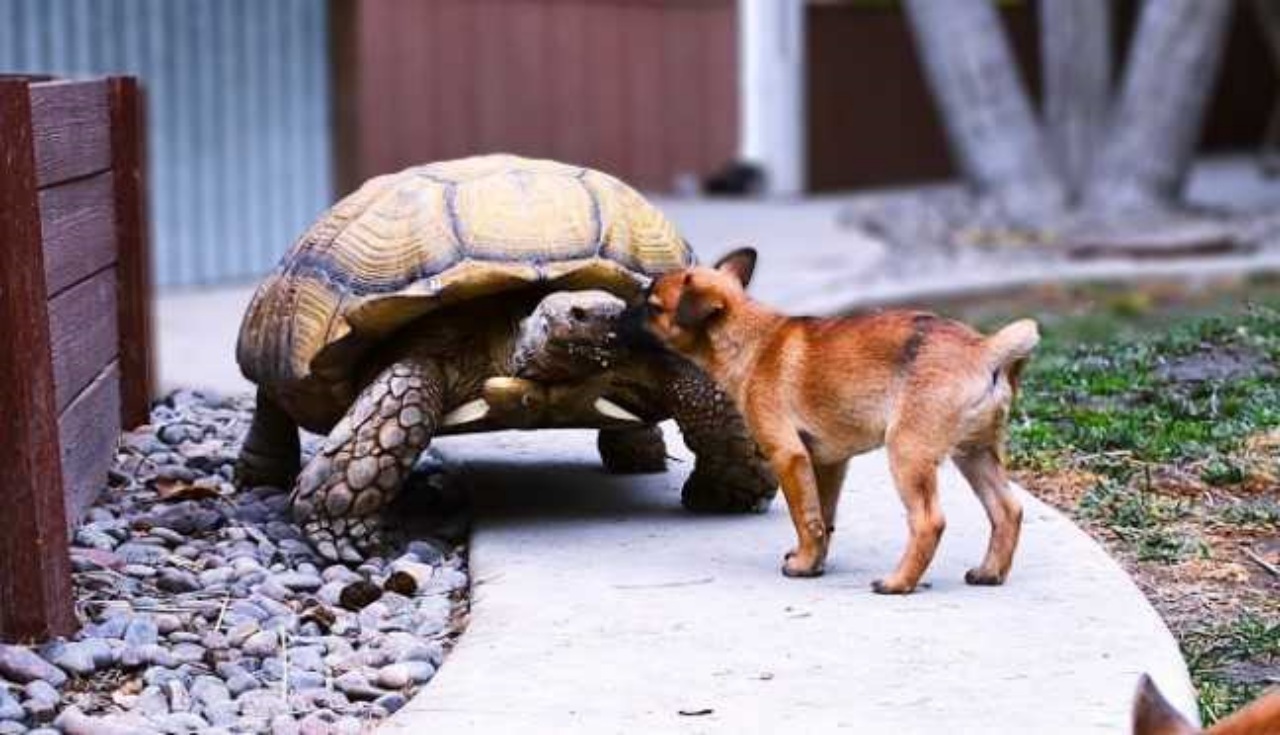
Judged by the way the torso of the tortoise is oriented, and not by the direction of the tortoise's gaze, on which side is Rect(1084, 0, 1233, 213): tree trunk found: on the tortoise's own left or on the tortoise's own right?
on the tortoise's own left

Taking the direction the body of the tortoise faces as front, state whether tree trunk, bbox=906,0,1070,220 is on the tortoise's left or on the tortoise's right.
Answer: on the tortoise's left

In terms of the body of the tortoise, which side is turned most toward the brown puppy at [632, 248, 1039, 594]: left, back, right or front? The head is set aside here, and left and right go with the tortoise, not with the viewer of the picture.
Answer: front

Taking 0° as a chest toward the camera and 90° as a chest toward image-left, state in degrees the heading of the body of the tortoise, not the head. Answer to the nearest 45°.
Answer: approximately 315°

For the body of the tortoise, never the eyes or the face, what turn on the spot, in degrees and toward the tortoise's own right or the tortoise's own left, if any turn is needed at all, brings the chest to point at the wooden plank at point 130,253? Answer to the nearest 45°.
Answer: approximately 180°
